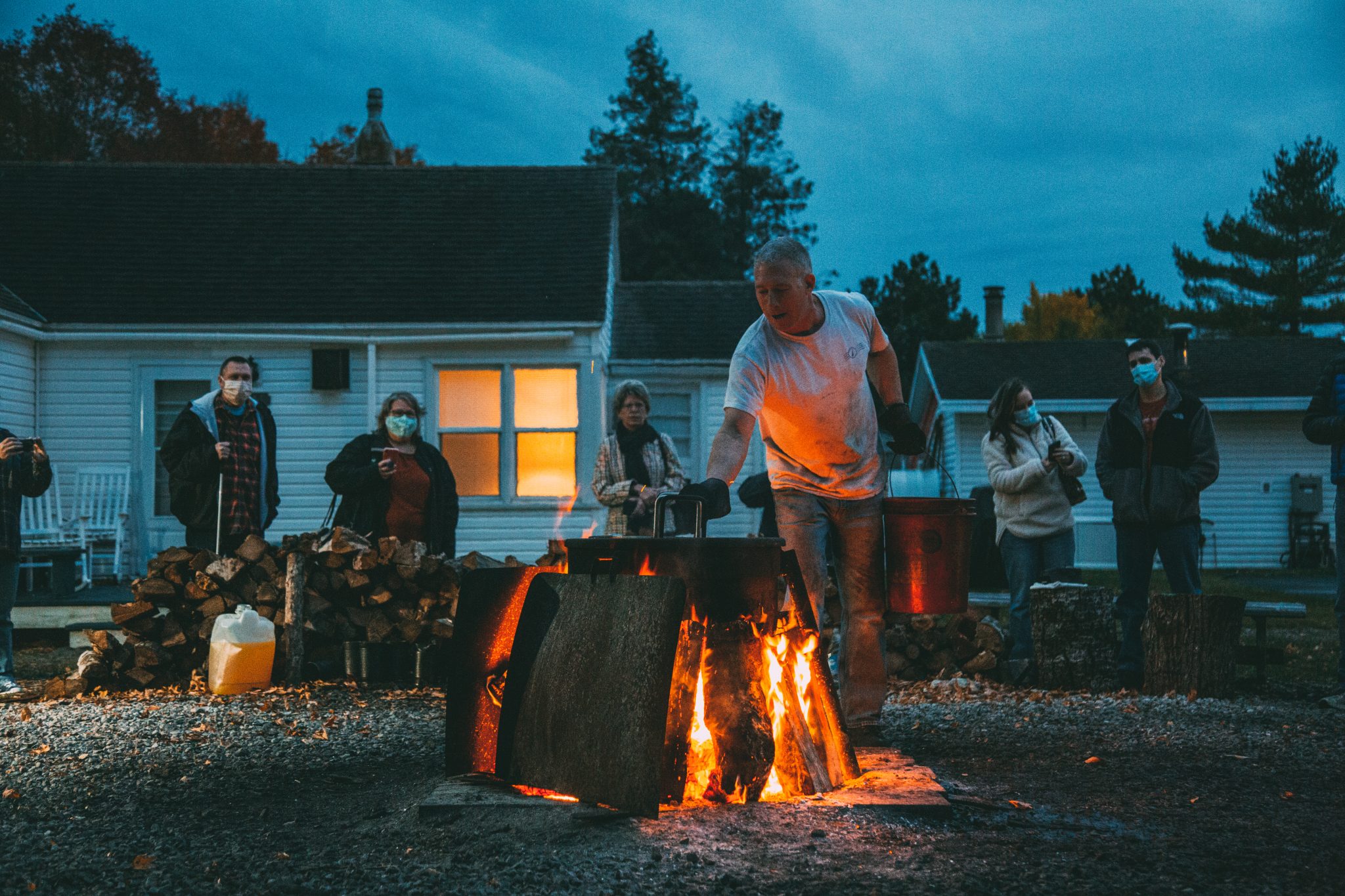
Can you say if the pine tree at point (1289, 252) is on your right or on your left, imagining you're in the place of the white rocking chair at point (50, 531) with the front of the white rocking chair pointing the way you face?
on your left

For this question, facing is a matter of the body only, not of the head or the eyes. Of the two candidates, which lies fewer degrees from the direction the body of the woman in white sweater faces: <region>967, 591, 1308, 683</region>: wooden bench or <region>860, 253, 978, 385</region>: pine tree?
the wooden bench

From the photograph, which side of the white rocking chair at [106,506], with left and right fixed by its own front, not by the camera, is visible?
front

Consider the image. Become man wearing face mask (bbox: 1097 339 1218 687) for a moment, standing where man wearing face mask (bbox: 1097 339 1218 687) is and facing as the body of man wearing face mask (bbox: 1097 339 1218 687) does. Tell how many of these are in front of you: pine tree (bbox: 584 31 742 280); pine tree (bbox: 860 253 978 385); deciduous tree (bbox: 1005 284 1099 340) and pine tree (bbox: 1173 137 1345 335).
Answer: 0

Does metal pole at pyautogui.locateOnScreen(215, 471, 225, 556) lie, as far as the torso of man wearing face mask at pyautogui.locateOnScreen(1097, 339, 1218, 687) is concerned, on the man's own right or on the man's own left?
on the man's own right

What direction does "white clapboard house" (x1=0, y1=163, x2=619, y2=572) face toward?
toward the camera

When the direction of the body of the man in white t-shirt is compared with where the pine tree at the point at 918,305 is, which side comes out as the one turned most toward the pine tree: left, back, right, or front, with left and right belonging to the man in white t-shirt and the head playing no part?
back

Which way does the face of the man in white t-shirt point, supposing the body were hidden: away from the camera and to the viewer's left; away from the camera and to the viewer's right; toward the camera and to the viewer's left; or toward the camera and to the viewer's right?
toward the camera and to the viewer's left

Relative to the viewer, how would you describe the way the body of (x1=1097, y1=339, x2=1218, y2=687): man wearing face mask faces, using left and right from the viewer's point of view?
facing the viewer

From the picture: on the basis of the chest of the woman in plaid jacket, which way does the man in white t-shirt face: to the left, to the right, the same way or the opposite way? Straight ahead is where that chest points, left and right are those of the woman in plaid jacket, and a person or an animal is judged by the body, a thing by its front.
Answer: the same way

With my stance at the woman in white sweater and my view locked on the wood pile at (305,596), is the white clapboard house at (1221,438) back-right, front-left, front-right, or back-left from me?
back-right

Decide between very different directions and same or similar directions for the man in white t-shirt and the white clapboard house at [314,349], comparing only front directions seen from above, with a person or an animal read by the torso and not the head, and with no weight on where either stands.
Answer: same or similar directions

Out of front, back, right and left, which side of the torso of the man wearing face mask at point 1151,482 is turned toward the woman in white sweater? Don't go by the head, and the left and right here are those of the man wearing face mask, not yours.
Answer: right

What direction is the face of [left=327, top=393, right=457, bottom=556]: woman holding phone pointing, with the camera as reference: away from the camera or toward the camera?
toward the camera

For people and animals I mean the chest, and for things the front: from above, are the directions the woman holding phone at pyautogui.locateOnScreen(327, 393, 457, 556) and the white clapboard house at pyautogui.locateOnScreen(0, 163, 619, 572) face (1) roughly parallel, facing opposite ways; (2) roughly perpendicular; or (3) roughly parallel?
roughly parallel
